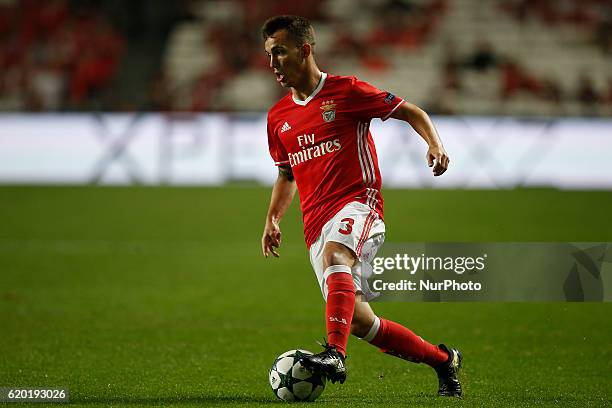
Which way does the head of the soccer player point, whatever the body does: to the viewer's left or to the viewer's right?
to the viewer's left

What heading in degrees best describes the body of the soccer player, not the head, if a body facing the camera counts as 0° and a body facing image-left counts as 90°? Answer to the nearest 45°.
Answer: approximately 45°
